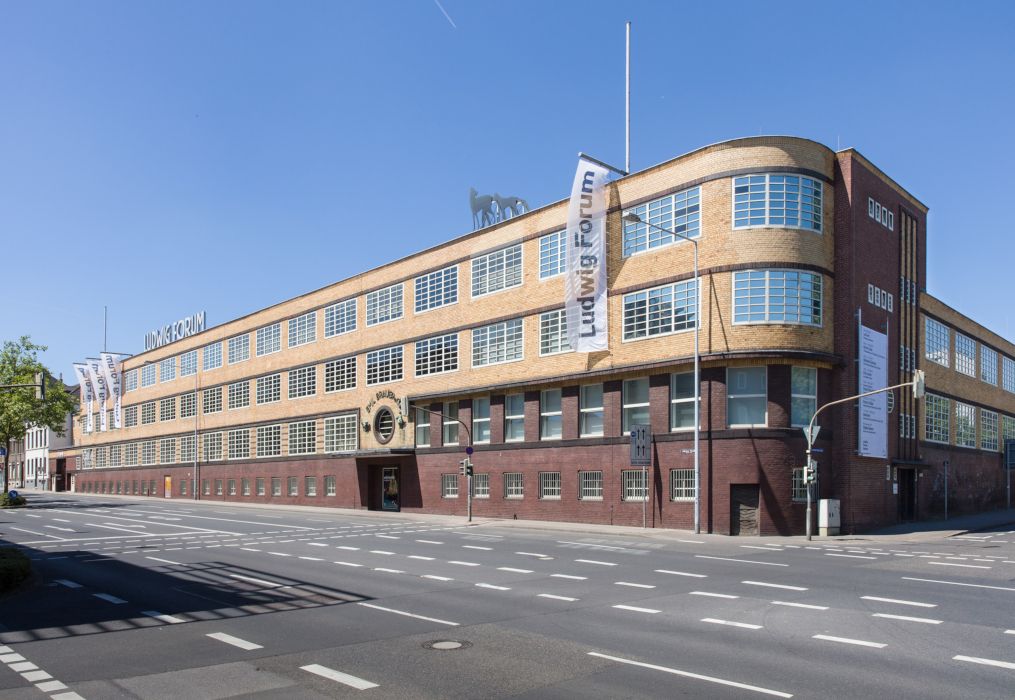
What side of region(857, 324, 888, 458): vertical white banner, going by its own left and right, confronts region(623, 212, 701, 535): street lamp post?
right

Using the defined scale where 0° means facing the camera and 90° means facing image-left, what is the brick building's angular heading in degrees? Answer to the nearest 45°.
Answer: approximately 45°

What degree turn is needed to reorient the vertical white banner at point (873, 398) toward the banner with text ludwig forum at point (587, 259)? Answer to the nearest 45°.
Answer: approximately 135° to its right

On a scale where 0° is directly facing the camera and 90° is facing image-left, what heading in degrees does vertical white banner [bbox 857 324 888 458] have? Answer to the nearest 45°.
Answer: approximately 315°

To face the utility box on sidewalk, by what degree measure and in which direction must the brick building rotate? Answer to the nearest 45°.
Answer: approximately 90° to its left

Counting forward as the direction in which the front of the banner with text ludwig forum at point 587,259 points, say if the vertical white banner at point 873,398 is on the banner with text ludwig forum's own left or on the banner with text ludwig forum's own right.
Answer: on the banner with text ludwig forum's own left

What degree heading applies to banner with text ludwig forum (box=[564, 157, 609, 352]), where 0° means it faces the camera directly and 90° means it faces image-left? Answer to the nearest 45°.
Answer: approximately 0°
